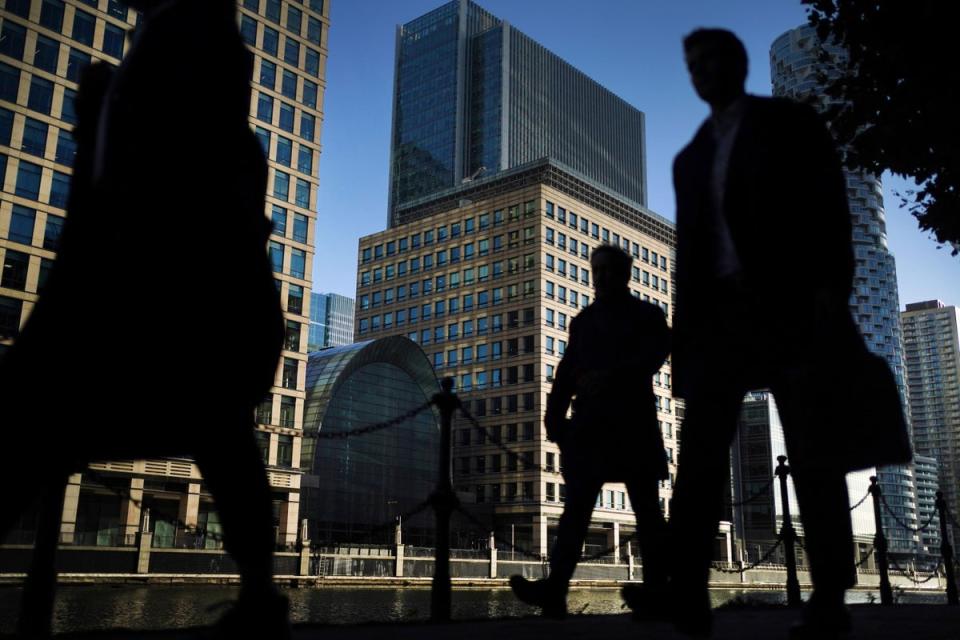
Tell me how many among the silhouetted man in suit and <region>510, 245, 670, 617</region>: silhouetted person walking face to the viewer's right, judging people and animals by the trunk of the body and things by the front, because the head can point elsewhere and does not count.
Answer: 0

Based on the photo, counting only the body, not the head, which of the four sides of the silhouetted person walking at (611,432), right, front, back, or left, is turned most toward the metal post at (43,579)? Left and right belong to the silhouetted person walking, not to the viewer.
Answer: front

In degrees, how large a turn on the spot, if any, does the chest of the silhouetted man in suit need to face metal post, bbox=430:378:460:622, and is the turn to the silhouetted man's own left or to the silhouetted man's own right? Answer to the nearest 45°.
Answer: approximately 90° to the silhouetted man's own right

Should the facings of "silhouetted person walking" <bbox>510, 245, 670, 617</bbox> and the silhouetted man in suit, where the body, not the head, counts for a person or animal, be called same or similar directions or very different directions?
same or similar directions

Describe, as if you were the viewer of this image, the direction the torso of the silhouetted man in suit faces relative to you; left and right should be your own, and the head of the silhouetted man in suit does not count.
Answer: facing the viewer and to the left of the viewer

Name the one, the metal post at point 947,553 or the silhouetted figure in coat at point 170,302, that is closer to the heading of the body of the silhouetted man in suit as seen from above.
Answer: the silhouetted figure in coat

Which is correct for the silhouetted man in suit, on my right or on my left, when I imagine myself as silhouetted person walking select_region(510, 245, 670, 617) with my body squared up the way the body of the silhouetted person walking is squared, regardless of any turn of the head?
on my left

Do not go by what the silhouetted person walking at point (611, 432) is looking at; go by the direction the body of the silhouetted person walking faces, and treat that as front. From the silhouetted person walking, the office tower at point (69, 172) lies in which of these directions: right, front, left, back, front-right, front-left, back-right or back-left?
right

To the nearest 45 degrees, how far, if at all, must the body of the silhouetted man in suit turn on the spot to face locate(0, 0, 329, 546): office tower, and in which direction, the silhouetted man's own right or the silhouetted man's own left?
approximately 90° to the silhouetted man's own right

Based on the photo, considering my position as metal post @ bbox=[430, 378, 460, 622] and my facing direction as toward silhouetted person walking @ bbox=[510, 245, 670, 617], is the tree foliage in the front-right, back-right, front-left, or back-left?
front-left

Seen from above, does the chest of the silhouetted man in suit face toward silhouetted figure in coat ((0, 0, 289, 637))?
yes
